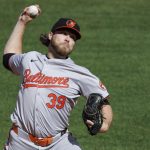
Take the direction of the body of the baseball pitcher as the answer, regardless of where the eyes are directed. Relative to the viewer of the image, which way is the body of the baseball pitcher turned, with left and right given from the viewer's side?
facing the viewer
